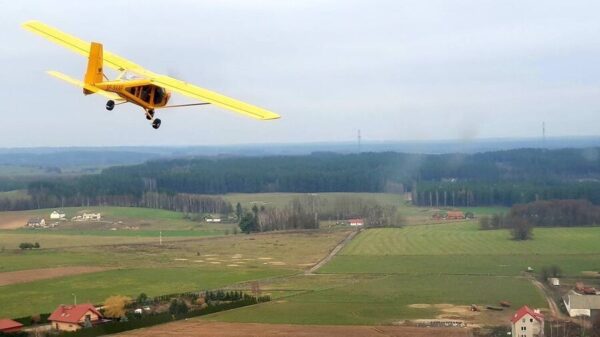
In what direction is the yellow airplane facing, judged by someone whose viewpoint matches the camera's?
facing away from the viewer and to the right of the viewer

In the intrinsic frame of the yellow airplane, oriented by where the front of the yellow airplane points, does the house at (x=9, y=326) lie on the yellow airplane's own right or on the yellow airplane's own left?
on the yellow airplane's own left

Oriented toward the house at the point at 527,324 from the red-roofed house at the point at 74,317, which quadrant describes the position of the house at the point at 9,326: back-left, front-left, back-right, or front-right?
back-right

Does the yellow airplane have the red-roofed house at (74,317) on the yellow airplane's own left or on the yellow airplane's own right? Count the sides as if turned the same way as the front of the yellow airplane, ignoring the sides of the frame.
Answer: on the yellow airplane's own left

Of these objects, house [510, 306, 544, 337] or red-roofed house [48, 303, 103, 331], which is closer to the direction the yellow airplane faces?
the house

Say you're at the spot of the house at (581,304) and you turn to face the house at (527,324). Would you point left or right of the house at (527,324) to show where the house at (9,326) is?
right

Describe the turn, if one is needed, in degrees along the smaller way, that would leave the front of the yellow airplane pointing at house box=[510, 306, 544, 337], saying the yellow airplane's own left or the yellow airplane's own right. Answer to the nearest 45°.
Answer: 0° — it already faces it
